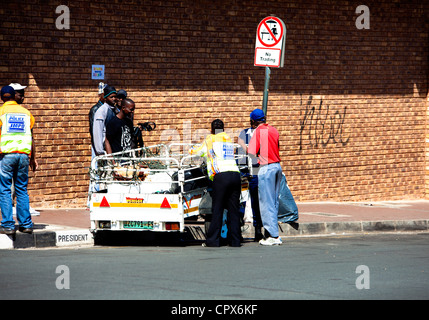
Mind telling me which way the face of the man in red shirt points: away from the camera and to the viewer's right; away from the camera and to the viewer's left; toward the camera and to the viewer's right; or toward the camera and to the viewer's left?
away from the camera and to the viewer's left

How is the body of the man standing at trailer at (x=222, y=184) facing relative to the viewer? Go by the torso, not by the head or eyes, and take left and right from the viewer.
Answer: facing away from the viewer and to the left of the viewer

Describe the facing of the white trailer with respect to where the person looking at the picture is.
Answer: facing away from the viewer and to the right of the viewer

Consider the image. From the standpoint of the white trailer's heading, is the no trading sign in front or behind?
in front

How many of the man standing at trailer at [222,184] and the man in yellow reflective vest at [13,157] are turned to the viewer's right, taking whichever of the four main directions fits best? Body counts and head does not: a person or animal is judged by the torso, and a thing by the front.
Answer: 0
